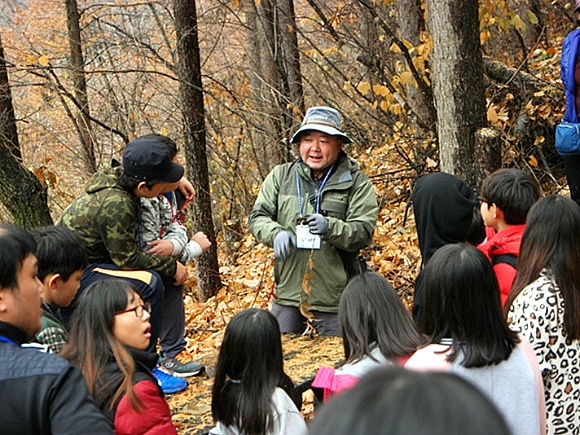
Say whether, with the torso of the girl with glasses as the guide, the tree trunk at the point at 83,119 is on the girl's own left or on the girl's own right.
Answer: on the girl's own left

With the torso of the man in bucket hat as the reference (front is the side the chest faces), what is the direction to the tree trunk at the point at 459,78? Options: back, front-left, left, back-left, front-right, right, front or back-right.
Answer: back-left

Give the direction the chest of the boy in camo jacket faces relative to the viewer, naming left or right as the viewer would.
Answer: facing to the right of the viewer

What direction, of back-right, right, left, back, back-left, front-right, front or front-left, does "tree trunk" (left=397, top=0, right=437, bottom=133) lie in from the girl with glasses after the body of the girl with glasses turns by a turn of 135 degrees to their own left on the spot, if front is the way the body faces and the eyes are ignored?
right

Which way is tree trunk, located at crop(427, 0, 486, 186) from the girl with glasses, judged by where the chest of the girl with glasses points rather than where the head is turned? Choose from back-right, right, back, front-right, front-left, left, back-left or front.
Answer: front-left

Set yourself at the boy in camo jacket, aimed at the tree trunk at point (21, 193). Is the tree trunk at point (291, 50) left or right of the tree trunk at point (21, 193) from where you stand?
right

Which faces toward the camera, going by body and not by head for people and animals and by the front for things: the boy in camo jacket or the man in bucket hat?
the man in bucket hat

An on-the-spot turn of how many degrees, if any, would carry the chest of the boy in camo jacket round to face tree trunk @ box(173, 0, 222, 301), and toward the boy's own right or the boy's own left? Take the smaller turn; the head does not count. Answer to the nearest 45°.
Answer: approximately 90° to the boy's own left

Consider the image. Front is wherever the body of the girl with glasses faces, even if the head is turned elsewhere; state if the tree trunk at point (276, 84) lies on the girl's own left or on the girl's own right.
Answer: on the girl's own left

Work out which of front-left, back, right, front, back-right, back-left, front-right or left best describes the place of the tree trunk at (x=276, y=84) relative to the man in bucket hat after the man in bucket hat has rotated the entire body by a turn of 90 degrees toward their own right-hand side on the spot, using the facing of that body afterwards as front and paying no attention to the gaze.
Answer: right

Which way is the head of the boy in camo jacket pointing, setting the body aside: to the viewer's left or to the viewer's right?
to the viewer's right

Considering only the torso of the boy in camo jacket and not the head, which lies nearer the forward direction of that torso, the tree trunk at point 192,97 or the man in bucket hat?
the man in bucket hat

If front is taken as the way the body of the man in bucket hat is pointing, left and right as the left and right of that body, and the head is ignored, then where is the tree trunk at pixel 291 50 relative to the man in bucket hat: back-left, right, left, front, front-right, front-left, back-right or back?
back

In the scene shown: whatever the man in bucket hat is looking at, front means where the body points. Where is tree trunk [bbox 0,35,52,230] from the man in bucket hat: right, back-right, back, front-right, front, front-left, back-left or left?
back-right

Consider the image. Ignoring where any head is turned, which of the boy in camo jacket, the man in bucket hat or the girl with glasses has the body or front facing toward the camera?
the man in bucket hat

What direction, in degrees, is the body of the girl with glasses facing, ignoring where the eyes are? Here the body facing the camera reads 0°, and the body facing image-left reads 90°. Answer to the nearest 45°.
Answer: approximately 270°

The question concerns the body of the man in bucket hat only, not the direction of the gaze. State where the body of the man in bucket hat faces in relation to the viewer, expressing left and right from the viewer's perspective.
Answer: facing the viewer
